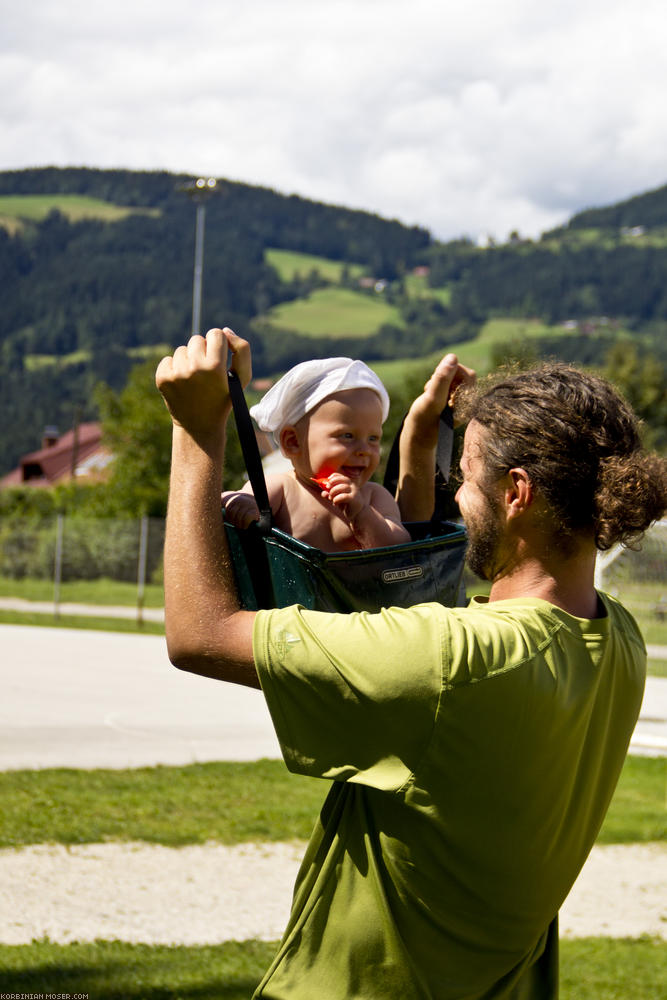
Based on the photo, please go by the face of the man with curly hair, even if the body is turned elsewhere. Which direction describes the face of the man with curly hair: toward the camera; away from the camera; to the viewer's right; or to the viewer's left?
to the viewer's left

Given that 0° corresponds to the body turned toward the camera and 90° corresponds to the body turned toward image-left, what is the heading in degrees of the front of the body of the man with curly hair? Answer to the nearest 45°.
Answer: approximately 135°

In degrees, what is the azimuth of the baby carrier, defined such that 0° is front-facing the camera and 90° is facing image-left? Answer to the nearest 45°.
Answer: approximately 315°
